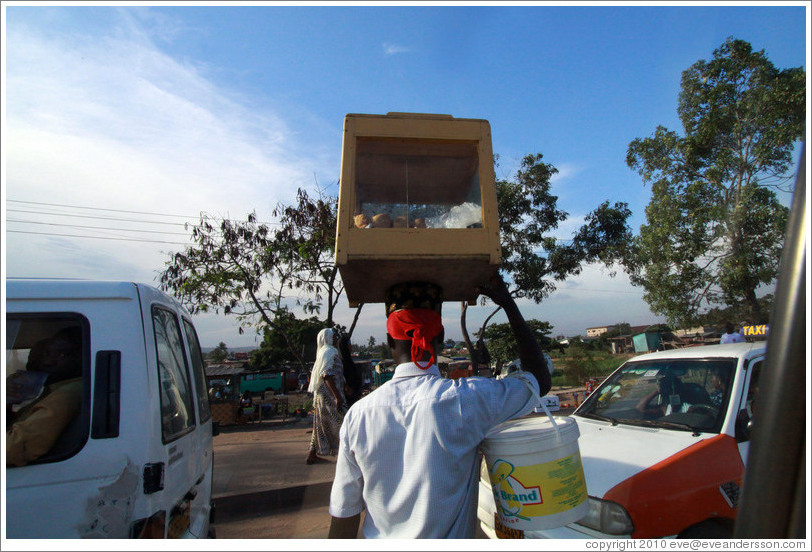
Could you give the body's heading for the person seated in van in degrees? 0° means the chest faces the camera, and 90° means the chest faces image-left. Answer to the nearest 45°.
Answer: approximately 90°

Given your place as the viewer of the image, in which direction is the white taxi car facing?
facing the viewer and to the left of the viewer

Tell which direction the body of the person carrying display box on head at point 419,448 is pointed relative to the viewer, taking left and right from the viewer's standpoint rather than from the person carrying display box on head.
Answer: facing away from the viewer

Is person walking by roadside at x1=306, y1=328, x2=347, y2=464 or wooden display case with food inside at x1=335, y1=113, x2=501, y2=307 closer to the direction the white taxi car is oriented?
the wooden display case with food inside

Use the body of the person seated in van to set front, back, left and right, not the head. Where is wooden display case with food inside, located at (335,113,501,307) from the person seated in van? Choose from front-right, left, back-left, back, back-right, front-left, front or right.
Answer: back-left

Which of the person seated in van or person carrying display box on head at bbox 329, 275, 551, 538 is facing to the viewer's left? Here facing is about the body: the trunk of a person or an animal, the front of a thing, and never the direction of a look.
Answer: the person seated in van

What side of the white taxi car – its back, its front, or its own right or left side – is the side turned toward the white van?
front

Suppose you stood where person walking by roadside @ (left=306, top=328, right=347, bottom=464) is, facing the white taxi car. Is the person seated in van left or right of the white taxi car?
right

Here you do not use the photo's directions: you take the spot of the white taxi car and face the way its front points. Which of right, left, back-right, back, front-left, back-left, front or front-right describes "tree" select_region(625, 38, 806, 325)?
back-right

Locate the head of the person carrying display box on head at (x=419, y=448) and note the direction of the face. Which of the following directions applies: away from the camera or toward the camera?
away from the camera
